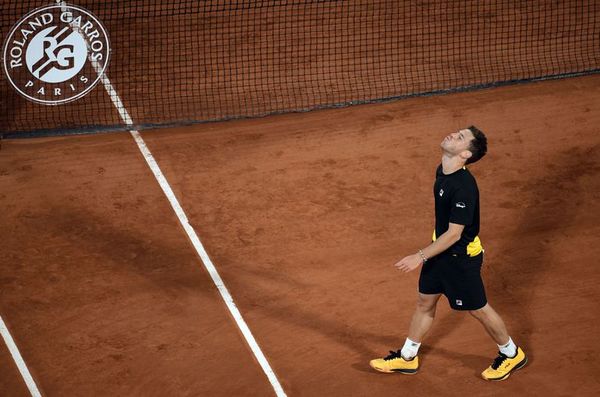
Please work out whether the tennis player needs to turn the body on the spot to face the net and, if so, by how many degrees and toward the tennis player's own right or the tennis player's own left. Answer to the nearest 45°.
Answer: approximately 90° to the tennis player's own right

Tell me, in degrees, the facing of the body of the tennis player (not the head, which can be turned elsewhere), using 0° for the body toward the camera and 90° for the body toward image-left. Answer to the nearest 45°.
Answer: approximately 90°
